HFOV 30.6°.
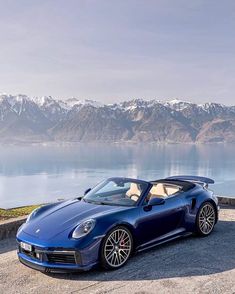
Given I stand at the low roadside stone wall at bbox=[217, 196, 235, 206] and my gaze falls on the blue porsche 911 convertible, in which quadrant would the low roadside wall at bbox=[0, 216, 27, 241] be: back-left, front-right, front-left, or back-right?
front-right

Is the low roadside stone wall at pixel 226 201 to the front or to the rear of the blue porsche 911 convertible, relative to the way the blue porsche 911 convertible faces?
to the rear

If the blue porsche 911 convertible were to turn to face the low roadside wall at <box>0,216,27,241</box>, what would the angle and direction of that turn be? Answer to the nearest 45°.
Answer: approximately 90° to its right

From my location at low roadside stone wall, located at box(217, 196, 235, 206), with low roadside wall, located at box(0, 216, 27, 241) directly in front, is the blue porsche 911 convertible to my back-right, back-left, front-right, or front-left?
front-left

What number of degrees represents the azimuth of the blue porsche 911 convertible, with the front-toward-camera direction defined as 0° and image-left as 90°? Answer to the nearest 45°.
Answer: approximately 45°
